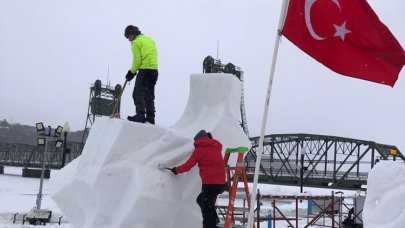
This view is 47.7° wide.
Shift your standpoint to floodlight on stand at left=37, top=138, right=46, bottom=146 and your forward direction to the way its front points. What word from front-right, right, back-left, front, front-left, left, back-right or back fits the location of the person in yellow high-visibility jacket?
front-left

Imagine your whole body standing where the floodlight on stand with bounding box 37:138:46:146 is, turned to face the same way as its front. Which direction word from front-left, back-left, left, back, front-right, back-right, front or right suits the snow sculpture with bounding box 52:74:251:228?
front-left

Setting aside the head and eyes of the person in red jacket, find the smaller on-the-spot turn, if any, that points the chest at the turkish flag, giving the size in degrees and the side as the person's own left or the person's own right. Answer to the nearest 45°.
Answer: approximately 180°

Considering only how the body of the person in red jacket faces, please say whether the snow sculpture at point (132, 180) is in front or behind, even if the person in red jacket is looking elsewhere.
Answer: in front

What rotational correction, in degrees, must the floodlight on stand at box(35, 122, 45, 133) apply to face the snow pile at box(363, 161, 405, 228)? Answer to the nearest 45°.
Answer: approximately 45° to its left

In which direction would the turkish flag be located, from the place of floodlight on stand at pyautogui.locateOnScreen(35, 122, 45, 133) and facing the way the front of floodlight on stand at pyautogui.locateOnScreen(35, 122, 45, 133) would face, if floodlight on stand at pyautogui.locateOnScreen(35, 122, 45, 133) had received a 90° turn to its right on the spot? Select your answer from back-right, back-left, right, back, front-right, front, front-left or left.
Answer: back-left

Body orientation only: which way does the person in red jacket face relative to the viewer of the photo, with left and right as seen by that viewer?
facing away from the viewer and to the left of the viewer

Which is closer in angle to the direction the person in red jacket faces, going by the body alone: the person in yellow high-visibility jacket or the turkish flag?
the person in yellow high-visibility jacket

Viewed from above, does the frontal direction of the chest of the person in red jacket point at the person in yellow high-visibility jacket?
yes

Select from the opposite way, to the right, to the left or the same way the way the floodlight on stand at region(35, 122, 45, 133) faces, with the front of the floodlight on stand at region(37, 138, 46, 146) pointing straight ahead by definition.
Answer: the same way

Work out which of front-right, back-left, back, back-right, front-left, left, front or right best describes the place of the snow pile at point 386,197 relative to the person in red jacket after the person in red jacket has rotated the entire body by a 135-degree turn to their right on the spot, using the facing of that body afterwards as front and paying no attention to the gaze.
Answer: front
